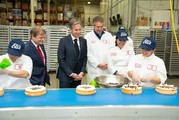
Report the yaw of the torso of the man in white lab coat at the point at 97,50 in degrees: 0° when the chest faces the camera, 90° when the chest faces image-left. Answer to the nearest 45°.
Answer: approximately 0°

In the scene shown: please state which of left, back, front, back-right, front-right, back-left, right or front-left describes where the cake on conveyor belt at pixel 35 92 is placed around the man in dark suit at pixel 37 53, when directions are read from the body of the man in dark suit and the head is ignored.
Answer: front-right

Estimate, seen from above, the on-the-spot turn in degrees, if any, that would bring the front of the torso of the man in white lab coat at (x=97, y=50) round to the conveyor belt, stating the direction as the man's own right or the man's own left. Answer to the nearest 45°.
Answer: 0° — they already face it

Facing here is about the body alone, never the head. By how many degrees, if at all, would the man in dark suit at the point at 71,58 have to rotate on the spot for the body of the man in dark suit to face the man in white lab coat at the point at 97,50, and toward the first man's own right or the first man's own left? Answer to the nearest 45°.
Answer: approximately 90° to the first man's own left

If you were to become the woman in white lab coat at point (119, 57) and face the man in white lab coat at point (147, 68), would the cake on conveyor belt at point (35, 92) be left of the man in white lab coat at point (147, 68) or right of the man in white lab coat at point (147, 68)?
right

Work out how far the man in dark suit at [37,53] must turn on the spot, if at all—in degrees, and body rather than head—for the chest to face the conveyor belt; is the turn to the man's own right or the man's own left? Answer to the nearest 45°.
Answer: approximately 45° to the man's own right

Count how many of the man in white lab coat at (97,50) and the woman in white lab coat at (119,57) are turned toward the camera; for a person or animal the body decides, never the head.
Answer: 2
